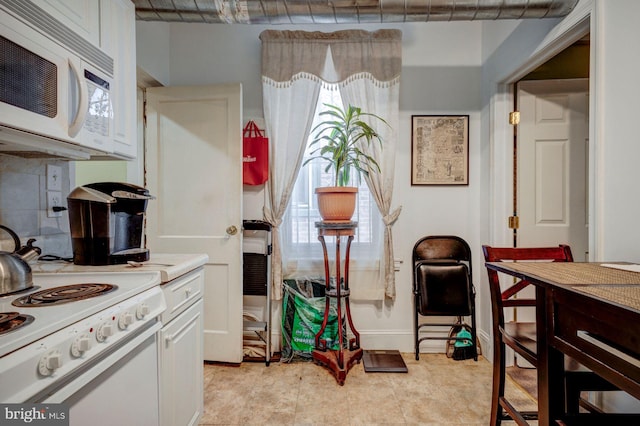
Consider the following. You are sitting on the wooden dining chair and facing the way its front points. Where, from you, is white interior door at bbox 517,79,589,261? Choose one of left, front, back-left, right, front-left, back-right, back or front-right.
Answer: back-left

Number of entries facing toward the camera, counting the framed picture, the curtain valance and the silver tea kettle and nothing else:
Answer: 2

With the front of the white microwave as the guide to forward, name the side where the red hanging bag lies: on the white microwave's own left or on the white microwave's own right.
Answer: on the white microwave's own left

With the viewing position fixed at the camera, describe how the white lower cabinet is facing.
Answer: facing the viewer and to the right of the viewer
